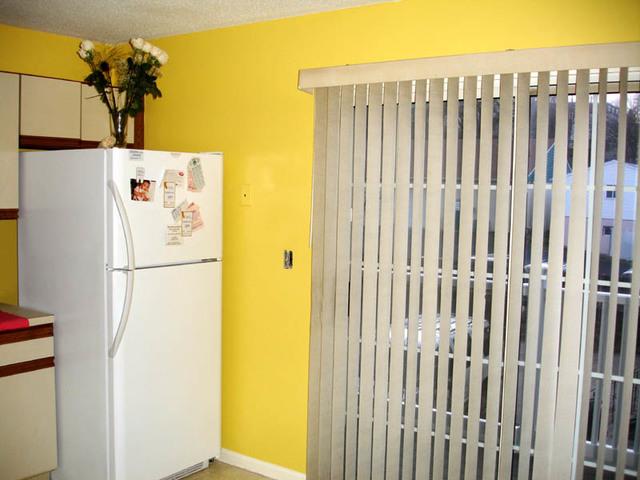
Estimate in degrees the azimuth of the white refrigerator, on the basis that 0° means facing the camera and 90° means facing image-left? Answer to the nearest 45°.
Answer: approximately 315°

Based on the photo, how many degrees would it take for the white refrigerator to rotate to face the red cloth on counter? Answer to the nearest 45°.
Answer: approximately 135° to its right

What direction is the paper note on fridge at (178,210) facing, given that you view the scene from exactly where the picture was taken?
facing the viewer and to the right of the viewer
